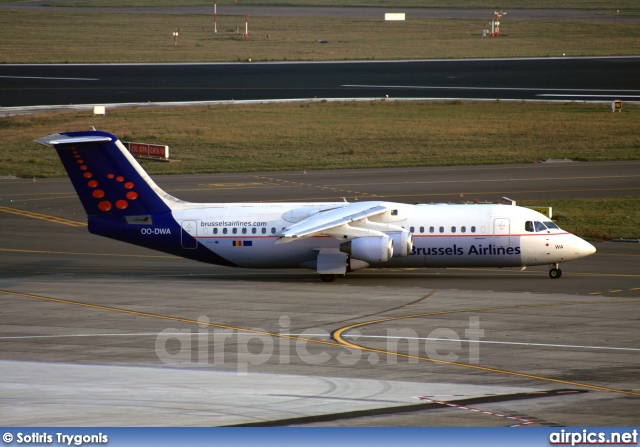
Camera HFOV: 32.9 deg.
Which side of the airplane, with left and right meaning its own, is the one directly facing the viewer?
right
